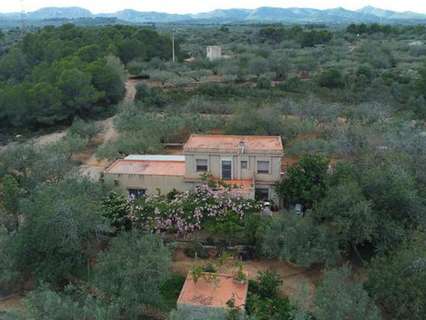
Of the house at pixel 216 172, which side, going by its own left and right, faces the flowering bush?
front

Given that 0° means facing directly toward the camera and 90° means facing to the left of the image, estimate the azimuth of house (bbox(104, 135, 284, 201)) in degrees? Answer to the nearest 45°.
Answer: approximately 0°
